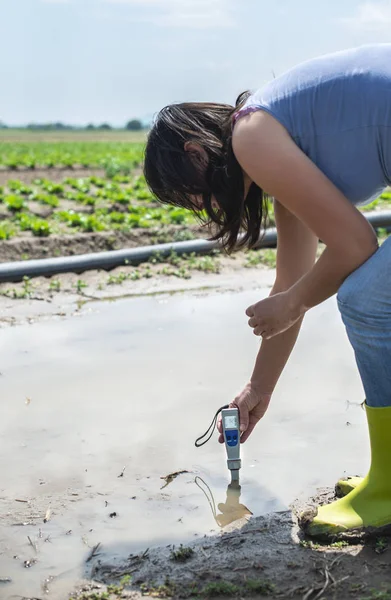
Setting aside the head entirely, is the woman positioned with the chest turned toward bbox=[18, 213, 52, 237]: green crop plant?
no

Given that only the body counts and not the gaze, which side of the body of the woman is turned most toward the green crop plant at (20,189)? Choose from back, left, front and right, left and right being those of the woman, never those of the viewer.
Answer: right

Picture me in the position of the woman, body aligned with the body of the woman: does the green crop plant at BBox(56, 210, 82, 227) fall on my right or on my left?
on my right

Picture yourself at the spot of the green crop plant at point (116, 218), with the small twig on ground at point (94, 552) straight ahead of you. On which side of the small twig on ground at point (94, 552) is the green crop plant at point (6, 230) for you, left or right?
right

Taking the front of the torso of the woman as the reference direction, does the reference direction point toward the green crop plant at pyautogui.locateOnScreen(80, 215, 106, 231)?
no

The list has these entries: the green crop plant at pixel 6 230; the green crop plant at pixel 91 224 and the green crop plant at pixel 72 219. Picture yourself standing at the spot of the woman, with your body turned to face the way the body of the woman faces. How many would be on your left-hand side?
0

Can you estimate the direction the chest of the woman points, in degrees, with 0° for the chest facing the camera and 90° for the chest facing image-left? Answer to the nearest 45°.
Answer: approximately 90°

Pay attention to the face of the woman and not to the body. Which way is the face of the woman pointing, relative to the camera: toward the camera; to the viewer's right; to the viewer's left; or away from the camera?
to the viewer's left

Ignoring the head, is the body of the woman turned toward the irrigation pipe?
no
